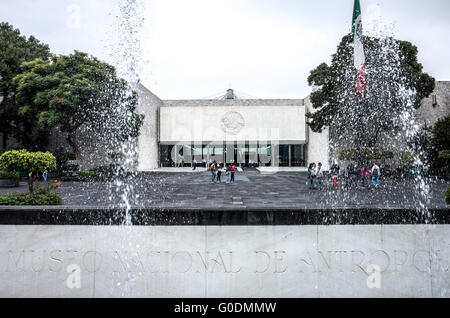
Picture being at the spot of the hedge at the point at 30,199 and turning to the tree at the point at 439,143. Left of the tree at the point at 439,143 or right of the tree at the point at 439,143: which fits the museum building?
left

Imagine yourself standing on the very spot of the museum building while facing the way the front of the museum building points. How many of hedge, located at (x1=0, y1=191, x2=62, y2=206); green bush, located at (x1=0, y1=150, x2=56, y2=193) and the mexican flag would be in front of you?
3

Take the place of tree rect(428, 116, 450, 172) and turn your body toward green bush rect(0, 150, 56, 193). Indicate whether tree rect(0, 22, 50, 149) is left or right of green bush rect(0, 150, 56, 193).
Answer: right

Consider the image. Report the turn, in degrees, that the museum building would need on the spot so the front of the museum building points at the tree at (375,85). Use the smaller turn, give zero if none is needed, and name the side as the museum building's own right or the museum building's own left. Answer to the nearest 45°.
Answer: approximately 45° to the museum building's own left

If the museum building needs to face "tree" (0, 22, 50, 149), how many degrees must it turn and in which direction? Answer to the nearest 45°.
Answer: approximately 45° to its right

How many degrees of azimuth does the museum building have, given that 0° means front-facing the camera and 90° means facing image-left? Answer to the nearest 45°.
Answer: approximately 0°

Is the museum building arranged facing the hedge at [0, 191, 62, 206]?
yes
